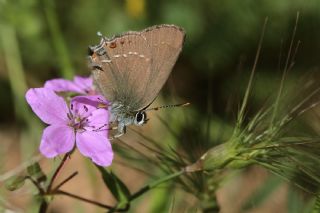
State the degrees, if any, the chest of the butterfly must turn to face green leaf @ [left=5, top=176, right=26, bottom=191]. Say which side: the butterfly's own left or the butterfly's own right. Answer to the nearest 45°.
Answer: approximately 135° to the butterfly's own right

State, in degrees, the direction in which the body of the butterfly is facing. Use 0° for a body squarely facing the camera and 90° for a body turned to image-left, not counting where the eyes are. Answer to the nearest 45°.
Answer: approximately 270°

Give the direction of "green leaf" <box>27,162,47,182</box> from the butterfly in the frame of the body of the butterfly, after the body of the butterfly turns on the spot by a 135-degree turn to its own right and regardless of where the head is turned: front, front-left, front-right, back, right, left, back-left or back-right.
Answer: front
